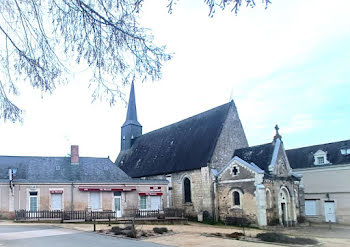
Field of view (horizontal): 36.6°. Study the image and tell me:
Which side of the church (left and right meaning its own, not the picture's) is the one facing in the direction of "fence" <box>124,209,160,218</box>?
right

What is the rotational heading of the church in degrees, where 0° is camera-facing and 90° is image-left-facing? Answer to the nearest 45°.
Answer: approximately 315°

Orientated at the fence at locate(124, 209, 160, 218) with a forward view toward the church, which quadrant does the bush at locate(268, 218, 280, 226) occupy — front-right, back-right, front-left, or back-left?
front-right
